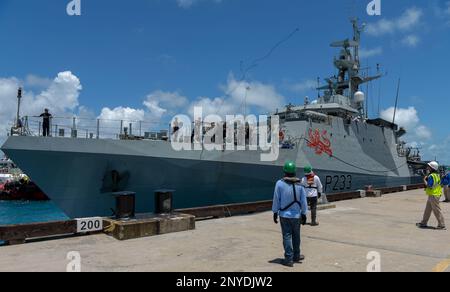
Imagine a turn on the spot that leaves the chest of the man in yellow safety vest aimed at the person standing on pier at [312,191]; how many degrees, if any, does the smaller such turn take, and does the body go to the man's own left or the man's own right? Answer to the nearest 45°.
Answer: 0° — they already face them

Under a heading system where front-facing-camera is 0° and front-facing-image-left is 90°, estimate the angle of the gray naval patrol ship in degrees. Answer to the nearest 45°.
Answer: approximately 45°

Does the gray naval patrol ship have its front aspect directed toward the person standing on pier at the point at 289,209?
no

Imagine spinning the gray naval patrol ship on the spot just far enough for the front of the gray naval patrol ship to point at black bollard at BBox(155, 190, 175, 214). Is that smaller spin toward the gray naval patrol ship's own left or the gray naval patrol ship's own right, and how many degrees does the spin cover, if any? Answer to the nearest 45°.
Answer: approximately 45° to the gray naval patrol ship's own left

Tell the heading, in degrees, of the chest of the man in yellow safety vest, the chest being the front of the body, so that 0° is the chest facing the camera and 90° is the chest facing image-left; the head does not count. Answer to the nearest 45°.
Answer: approximately 90°

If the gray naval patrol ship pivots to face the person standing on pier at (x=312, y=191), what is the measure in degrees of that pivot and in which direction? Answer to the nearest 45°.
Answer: approximately 90° to its left

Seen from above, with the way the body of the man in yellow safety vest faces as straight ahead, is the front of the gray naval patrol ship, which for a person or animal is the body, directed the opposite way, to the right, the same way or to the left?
to the left

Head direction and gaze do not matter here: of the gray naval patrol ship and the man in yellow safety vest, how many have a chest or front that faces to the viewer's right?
0

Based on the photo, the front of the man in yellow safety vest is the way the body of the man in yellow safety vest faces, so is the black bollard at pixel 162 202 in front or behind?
in front

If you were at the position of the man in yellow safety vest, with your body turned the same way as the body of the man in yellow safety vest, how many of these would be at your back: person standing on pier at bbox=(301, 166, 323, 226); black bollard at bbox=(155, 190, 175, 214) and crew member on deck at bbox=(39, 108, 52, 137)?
0
